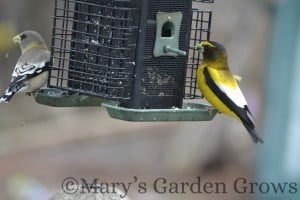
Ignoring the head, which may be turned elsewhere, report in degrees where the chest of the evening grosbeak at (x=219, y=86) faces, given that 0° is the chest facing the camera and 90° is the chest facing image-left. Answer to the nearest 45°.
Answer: approximately 90°
